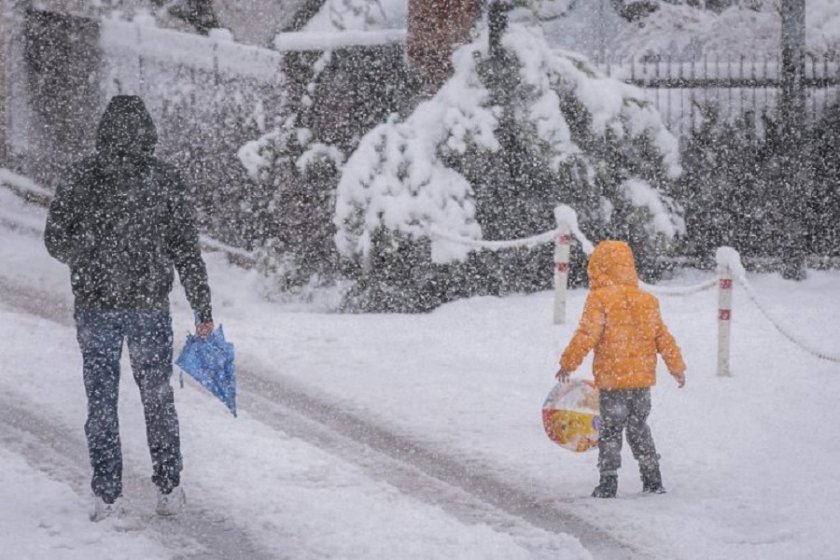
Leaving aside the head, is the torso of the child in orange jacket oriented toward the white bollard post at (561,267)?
yes

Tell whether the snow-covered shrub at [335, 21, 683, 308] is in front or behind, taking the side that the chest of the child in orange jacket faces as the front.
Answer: in front

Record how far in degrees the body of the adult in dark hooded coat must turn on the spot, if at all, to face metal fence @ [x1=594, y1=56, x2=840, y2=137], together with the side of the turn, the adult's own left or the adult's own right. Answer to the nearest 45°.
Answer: approximately 45° to the adult's own right

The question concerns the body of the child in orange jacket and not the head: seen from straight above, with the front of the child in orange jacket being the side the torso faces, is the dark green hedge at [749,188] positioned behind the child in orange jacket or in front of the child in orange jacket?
in front

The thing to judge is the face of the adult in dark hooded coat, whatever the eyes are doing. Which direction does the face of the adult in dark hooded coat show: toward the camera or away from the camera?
away from the camera

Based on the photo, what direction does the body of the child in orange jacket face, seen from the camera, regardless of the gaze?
away from the camera

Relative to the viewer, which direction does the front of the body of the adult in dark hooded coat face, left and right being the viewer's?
facing away from the viewer

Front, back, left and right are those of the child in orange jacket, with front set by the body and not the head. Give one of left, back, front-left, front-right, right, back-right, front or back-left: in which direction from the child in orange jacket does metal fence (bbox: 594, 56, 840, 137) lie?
front

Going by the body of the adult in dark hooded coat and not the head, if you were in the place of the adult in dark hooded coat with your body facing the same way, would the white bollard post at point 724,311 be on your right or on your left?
on your right

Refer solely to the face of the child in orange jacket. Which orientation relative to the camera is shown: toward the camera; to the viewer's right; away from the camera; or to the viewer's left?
away from the camera

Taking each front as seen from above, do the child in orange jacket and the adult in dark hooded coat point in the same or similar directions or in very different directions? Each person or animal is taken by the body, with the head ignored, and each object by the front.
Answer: same or similar directions

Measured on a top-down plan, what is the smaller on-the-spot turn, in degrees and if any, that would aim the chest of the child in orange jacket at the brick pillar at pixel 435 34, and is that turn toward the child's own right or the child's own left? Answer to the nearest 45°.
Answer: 0° — they already face it

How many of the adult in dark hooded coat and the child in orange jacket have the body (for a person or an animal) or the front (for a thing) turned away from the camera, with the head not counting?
2

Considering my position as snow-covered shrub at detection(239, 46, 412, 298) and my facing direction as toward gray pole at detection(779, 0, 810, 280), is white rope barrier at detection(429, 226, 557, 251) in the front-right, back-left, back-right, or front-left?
front-right

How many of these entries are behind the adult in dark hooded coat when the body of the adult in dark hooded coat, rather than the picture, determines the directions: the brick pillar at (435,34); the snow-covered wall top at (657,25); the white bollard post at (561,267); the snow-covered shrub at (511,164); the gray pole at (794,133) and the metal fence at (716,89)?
0
